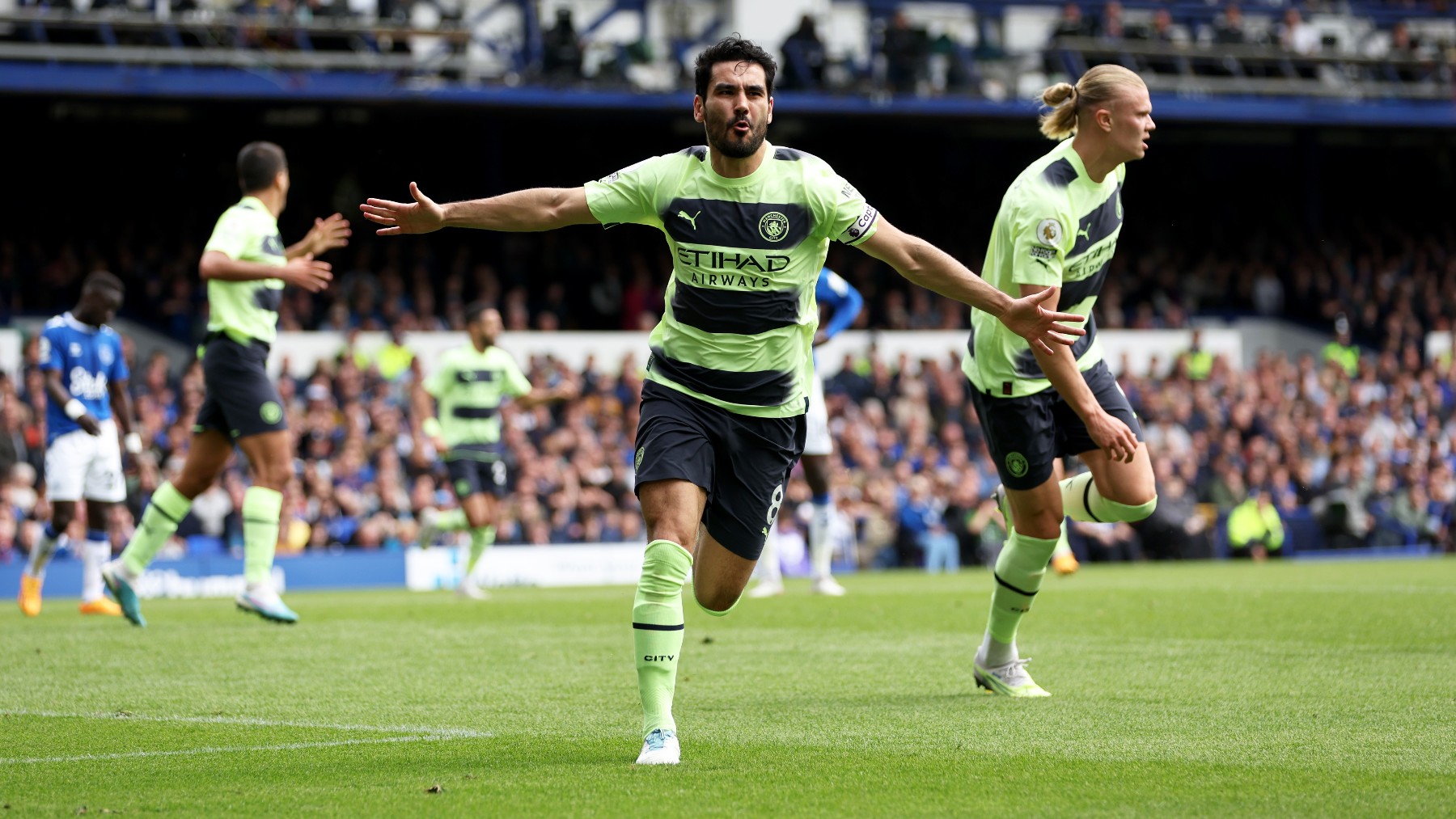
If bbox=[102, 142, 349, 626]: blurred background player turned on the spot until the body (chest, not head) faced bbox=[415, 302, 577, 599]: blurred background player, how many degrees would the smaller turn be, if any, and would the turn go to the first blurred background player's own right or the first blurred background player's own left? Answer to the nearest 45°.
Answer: approximately 45° to the first blurred background player's own left

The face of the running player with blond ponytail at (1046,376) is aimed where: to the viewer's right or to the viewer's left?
to the viewer's right

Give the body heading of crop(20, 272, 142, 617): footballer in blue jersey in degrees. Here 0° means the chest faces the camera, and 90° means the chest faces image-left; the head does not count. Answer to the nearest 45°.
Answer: approximately 315°

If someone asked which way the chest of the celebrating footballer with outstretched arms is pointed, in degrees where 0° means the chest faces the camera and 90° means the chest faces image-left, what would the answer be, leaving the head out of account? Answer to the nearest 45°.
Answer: approximately 0°

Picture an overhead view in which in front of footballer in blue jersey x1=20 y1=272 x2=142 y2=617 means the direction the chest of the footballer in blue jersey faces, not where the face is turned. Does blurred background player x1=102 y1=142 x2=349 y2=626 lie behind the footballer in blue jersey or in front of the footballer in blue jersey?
in front

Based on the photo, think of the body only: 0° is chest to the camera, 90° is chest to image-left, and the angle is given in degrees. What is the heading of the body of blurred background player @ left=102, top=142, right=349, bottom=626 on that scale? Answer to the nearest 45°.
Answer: approximately 270°
